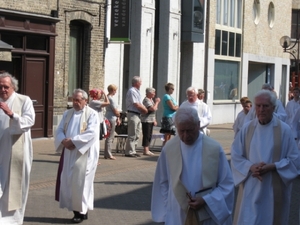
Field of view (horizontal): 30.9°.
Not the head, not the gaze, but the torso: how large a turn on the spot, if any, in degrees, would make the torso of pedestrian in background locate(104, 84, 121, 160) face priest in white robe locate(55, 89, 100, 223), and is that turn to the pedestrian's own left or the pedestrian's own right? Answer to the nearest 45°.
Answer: approximately 90° to the pedestrian's own right

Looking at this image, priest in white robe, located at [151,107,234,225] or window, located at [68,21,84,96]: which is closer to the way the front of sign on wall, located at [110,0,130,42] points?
the priest in white robe

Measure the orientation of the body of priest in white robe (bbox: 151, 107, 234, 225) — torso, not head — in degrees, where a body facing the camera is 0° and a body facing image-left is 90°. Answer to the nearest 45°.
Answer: approximately 0°

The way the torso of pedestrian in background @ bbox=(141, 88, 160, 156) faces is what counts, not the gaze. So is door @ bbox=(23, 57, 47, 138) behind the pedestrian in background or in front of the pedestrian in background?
behind
